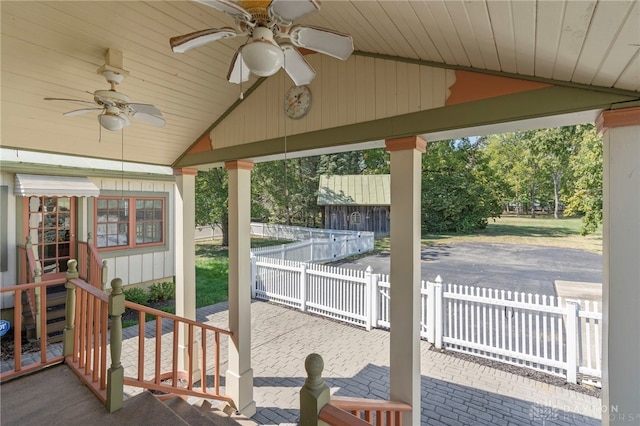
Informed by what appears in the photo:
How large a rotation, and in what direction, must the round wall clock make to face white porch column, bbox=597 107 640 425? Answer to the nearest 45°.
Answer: approximately 90° to its left

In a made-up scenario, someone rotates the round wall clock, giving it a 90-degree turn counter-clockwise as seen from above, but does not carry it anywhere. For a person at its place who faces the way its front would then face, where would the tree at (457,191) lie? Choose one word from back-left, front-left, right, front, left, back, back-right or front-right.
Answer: left

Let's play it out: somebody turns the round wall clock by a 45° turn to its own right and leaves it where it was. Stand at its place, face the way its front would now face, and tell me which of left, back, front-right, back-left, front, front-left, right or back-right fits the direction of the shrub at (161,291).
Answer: front-right

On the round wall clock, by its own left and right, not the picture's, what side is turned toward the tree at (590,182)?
back

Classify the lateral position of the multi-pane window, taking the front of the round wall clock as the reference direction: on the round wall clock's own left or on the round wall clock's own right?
on the round wall clock's own right

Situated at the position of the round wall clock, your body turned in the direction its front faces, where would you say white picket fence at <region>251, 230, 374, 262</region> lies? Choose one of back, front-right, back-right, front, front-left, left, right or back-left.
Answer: back-right

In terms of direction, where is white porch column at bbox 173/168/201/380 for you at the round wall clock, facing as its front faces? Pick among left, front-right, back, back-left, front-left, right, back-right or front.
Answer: right

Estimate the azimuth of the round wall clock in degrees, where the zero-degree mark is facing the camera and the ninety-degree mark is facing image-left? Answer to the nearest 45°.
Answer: approximately 45°

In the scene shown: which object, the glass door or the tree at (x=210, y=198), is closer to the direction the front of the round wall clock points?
the glass door

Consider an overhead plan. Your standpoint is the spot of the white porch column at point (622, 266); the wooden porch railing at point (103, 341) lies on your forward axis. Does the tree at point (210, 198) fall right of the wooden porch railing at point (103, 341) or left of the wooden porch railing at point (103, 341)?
right

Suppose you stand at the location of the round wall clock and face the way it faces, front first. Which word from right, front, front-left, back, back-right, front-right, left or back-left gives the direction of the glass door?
right

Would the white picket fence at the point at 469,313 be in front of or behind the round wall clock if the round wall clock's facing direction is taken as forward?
behind
